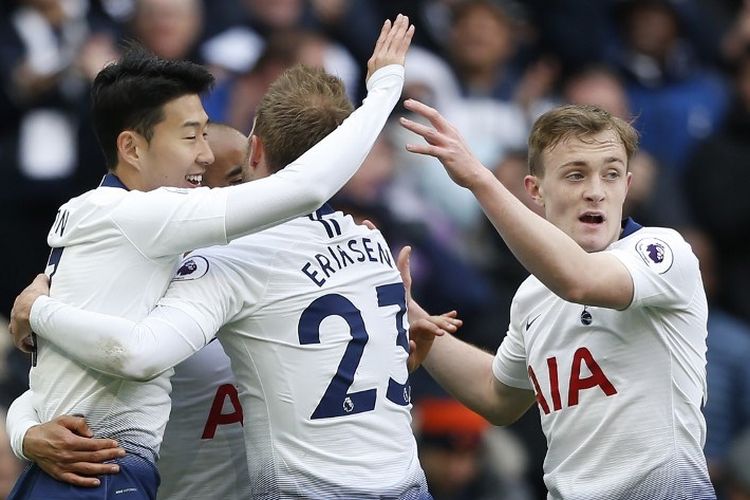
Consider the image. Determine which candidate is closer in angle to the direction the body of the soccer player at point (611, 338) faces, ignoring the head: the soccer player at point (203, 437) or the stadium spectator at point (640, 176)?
the soccer player

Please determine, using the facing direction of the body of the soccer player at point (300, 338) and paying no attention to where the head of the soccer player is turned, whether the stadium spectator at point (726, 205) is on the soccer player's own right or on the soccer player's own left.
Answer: on the soccer player's own right

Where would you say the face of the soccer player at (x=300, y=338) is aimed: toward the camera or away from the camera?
away from the camera

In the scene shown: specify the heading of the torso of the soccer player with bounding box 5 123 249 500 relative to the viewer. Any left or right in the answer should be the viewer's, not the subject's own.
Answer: facing the viewer and to the right of the viewer

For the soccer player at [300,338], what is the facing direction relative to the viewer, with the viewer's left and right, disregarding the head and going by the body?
facing away from the viewer and to the left of the viewer

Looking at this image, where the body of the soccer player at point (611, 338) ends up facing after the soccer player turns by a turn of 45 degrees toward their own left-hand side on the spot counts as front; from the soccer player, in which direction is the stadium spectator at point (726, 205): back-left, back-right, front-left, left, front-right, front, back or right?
back

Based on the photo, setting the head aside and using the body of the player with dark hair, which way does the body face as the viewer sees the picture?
to the viewer's right

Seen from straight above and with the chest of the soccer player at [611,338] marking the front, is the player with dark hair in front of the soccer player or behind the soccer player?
in front

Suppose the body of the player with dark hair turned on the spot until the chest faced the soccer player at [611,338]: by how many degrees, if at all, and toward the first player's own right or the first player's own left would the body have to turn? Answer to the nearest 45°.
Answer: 0° — they already face them
